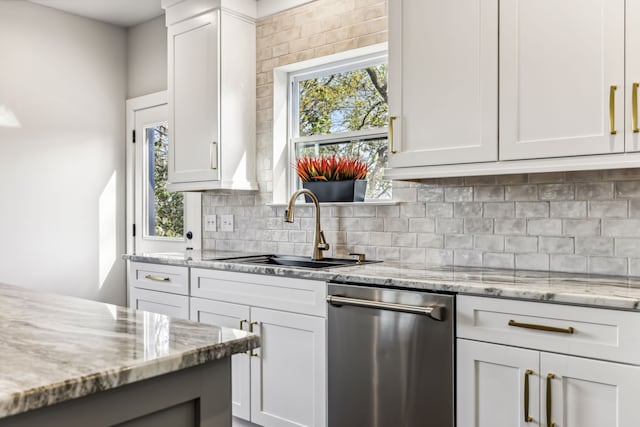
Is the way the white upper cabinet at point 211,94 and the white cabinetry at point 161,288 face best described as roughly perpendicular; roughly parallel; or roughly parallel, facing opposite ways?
roughly parallel

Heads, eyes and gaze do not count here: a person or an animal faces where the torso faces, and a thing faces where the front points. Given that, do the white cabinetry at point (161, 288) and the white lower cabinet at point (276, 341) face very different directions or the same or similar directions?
same or similar directions

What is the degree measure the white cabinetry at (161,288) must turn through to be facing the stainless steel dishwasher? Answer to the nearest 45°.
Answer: approximately 90° to its left

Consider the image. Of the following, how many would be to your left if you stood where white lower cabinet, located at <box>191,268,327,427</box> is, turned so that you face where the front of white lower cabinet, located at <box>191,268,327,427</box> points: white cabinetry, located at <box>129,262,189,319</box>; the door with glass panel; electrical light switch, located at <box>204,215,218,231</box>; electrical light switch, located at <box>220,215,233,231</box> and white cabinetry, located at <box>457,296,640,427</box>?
1

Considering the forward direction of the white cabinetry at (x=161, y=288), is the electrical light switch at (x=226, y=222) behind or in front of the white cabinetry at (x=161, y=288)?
behind

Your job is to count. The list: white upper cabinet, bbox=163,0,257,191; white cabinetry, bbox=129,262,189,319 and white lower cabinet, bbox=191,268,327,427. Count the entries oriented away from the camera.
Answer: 0

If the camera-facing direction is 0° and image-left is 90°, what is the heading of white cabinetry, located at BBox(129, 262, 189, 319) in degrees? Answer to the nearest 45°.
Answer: approximately 45°

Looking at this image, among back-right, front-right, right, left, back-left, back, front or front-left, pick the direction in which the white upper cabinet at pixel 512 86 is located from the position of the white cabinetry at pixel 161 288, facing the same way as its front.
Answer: left

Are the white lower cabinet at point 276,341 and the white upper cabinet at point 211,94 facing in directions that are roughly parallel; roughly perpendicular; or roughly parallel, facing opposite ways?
roughly parallel

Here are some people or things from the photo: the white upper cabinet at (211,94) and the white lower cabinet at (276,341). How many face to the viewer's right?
0

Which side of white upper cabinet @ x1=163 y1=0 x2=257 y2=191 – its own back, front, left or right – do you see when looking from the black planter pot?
left

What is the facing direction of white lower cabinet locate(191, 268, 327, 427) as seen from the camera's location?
facing the viewer and to the left of the viewer

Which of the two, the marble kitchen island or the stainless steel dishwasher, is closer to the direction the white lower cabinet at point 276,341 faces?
the marble kitchen island
